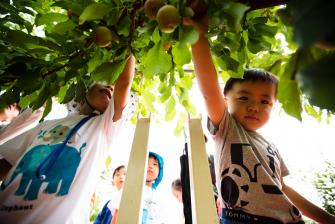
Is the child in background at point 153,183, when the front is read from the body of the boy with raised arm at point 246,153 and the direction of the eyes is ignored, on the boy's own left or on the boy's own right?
on the boy's own right

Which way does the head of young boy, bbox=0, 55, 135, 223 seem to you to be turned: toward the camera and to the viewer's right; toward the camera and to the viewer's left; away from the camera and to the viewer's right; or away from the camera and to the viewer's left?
toward the camera and to the viewer's right

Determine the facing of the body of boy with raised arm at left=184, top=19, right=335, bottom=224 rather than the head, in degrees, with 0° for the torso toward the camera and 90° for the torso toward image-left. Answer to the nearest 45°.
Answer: approximately 0°

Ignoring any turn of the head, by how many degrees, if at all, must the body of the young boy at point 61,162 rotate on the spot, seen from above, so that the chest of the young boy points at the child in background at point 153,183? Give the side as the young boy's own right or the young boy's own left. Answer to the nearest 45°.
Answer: approximately 135° to the young boy's own left

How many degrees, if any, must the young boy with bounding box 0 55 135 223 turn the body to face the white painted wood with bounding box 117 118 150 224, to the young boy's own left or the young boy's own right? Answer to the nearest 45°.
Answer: approximately 45° to the young boy's own left

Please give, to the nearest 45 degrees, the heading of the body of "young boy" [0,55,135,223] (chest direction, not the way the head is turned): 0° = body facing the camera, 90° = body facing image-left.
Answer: approximately 0°

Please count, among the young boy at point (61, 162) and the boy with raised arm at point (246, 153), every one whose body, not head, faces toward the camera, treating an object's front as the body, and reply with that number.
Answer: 2

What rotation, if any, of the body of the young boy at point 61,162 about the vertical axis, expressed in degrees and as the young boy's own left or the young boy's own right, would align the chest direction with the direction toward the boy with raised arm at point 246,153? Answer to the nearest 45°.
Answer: approximately 45° to the young boy's own left
